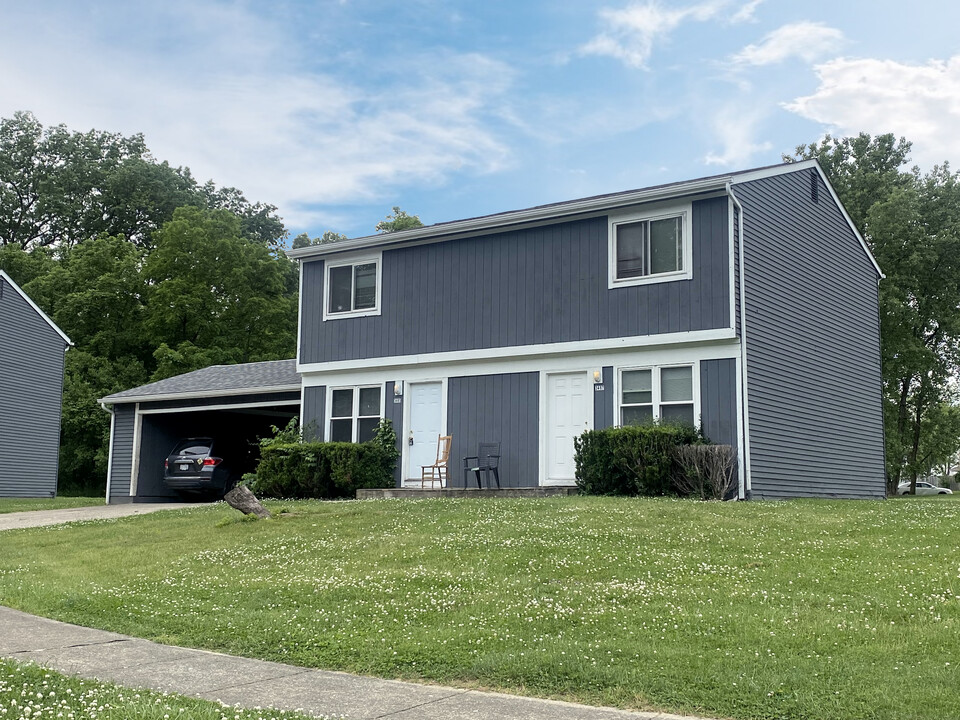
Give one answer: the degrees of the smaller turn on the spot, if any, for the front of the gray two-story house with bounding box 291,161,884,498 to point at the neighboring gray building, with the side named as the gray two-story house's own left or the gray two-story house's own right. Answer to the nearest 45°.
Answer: approximately 90° to the gray two-story house's own right

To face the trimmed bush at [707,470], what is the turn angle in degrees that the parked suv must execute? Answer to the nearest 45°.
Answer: approximately 90° to its right

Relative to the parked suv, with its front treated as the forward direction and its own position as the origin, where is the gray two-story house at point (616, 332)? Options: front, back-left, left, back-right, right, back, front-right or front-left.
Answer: right

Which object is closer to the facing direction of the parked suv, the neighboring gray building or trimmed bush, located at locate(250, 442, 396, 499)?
the neighboring gray building

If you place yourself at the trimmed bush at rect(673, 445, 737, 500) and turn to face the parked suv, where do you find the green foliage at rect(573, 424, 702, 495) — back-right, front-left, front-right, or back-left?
front-left

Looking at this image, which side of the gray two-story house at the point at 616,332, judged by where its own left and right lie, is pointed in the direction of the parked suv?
right

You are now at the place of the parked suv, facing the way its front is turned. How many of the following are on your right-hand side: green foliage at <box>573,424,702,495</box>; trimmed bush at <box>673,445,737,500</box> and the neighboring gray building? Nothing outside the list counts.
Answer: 2

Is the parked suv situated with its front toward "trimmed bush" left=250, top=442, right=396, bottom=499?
no

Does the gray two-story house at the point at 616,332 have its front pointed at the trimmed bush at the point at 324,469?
no

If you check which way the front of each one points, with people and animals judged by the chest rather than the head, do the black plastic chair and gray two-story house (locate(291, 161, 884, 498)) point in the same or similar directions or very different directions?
same or similar directions

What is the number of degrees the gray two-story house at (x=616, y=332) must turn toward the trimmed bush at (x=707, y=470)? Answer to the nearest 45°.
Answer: approximately 90° to its left

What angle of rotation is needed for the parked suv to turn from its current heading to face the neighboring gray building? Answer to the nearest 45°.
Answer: approximately 90° to its left

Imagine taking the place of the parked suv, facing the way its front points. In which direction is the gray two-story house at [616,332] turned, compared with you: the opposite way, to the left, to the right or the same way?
the opposite way

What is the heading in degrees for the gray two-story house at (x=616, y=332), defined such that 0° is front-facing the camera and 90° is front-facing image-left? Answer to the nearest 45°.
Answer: approximately 45°

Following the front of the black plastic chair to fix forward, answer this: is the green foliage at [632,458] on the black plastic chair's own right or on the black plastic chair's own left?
on the black plastic chair's own left

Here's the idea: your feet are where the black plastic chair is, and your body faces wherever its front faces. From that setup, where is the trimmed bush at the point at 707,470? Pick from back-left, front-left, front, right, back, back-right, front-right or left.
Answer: left

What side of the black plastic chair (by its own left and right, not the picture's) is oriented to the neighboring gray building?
right

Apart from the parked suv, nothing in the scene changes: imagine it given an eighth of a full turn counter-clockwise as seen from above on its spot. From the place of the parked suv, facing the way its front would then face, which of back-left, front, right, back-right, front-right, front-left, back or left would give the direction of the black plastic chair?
back-right

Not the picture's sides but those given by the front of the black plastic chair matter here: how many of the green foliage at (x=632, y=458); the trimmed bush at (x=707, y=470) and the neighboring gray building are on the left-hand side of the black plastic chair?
2

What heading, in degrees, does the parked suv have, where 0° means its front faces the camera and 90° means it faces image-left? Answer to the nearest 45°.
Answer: approximately 225°

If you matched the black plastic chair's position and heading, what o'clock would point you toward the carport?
The carport is roughly at 3 o'clock from the black plastic chair.

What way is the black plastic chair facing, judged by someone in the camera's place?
facing the viewer and to the left of the viewer
